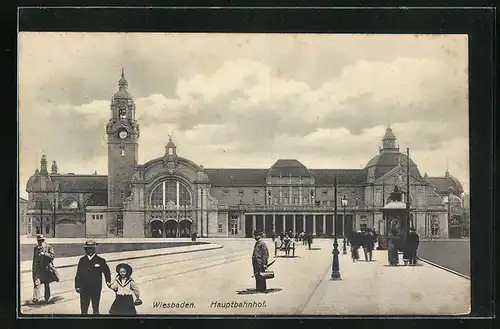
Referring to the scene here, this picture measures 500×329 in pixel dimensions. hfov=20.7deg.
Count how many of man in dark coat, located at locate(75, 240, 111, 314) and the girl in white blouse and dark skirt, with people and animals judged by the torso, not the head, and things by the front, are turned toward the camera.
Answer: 2

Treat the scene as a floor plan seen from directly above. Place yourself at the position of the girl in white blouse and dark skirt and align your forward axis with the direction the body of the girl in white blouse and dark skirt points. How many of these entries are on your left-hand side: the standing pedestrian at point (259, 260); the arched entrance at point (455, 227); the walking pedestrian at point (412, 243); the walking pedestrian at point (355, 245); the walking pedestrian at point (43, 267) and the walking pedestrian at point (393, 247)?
5

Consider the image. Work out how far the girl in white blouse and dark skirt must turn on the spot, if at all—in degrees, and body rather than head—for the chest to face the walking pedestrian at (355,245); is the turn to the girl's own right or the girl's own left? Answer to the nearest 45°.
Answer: approximately 90° to the girl's own left

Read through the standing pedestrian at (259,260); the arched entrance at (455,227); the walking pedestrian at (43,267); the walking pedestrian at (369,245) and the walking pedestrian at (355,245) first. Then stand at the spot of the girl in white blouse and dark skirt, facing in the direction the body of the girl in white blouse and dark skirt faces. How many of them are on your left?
4
